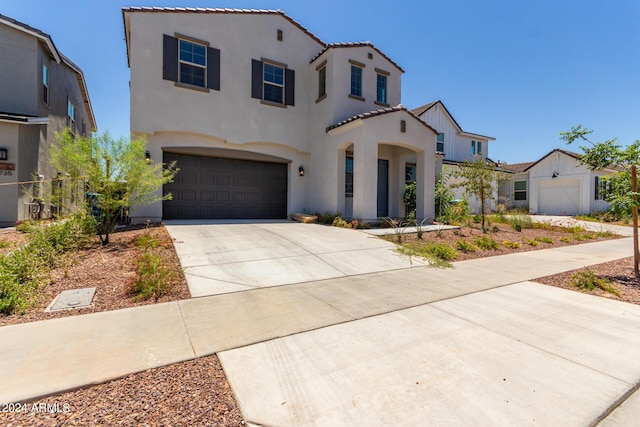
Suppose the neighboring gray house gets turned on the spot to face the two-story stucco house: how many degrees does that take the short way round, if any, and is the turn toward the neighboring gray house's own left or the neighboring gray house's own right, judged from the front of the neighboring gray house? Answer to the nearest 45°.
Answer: approximately 45° to the neighboring gray house's own left

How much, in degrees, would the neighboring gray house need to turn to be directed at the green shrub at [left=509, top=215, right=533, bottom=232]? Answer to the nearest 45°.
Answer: approximately 45° to its left

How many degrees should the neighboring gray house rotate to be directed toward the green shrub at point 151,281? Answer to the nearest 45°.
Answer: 0° — it already faces it

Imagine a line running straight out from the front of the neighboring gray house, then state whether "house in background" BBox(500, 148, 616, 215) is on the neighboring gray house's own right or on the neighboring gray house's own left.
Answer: on the neighboring gray house's own left

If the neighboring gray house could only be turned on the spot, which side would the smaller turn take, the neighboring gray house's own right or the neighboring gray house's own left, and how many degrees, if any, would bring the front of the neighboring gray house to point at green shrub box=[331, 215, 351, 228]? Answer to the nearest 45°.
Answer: approximately 45° to the neighboring gray house's own left

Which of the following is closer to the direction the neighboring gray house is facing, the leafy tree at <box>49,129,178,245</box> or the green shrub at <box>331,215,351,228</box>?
the leafy tree

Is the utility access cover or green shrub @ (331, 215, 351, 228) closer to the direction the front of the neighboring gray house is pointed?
the utility access cover

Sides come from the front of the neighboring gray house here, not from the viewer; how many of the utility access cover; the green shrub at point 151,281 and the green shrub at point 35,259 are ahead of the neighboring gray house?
3

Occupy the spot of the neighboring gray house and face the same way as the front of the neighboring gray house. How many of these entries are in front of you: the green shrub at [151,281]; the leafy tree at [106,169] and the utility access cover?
3

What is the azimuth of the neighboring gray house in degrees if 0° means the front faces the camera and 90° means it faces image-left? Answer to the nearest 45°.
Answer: approximately 0°
